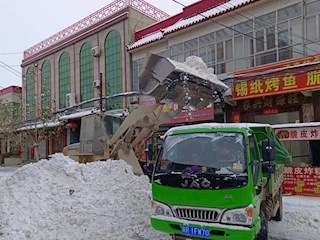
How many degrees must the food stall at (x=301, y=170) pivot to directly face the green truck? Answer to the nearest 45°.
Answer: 0° — it already faces it
